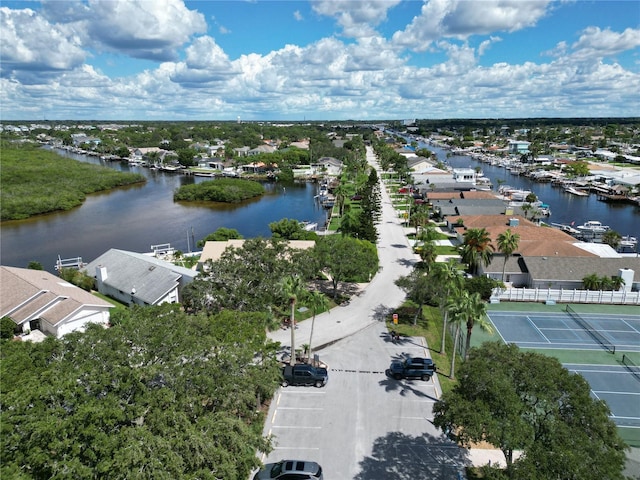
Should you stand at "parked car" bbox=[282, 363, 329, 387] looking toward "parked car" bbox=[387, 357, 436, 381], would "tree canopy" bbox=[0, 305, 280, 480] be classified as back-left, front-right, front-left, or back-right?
back-right

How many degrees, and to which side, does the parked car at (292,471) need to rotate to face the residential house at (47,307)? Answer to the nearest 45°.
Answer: approximately 45° to its right

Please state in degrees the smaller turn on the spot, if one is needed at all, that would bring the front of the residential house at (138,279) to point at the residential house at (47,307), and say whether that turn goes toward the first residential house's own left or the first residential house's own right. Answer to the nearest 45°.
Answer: approximately 90° to the first residential house's own right

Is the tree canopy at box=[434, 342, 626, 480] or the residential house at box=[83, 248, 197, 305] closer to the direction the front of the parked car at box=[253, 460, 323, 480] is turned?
the residential house

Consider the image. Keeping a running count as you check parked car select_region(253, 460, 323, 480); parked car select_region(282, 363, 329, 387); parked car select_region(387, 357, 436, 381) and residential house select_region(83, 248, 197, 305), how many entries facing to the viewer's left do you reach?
2

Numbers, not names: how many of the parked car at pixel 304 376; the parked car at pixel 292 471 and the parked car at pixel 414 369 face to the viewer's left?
2

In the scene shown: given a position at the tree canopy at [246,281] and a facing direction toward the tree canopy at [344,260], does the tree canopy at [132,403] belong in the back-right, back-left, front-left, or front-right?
back-right

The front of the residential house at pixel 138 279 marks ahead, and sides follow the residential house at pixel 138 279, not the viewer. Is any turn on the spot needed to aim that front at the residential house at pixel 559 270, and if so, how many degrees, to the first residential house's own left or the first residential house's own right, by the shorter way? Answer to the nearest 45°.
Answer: approximately 45° to the first residential house's own left

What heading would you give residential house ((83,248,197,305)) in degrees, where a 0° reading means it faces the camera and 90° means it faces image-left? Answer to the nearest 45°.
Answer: approximately 315°
